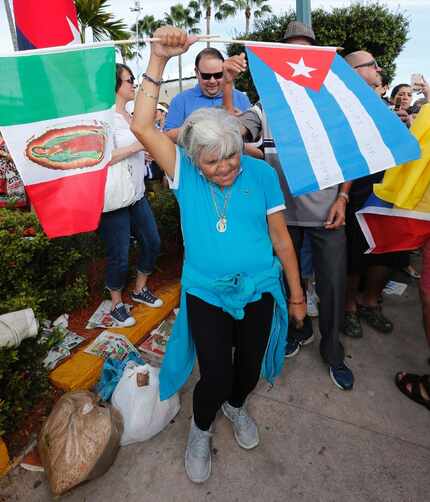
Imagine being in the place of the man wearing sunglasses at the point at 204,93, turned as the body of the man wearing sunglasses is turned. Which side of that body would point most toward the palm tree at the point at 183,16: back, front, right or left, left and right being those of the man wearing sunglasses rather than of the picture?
back

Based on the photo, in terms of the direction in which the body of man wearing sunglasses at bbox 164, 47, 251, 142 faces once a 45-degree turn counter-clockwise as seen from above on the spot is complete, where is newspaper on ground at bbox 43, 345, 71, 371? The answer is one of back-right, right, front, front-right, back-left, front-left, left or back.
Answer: right

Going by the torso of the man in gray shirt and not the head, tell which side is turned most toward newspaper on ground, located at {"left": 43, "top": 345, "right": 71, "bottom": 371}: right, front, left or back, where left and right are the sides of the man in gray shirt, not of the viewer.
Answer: right

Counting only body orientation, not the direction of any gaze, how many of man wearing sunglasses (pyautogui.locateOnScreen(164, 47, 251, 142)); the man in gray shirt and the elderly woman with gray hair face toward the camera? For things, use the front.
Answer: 3

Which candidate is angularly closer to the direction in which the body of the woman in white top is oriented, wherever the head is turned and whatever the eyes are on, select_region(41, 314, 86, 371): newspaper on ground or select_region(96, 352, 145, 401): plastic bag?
the plastic bag

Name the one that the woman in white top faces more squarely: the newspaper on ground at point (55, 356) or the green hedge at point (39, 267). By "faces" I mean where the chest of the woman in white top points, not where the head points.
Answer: the newspaper on ground

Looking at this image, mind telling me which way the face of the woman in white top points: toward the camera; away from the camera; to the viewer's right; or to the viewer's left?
to the viewer's right

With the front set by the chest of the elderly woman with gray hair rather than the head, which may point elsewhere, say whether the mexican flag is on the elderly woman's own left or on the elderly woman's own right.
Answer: on the elderly woman's own right

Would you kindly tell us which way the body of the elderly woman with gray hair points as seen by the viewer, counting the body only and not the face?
toward the camera

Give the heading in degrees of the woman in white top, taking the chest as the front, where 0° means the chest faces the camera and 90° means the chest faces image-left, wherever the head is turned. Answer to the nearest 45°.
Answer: approximately 315°

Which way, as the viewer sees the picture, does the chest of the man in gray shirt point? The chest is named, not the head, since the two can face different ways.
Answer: toward the camera

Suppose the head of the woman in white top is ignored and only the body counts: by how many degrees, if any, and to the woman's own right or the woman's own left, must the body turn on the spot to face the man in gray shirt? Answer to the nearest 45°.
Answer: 0° — they already face them
